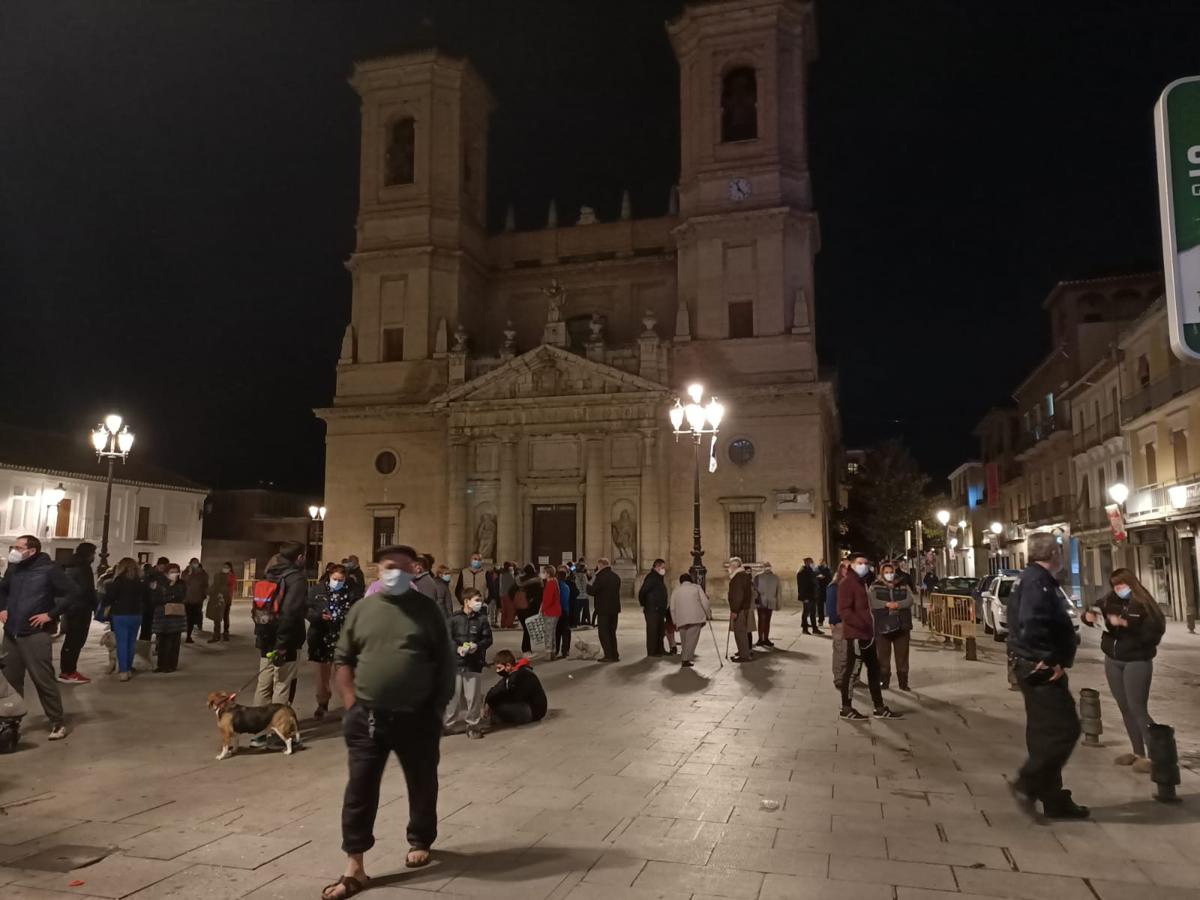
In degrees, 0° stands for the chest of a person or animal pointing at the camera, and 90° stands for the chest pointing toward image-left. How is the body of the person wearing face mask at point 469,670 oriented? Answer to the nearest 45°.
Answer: approximately 0°

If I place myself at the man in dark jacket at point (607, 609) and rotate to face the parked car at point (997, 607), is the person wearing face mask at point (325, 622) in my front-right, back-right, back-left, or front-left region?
back-right

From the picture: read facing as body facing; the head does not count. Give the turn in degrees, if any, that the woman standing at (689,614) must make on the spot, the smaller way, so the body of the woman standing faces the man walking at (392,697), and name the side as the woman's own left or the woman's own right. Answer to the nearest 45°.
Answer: approximately 180°

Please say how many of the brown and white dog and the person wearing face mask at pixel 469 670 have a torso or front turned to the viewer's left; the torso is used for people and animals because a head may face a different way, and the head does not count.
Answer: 1

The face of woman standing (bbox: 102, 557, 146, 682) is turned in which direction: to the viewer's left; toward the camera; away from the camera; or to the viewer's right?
away from the camera

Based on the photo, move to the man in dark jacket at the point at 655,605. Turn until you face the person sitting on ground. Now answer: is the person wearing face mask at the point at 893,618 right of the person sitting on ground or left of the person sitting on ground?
left

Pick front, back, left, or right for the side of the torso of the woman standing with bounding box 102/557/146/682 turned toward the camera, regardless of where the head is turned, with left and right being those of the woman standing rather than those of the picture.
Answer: back

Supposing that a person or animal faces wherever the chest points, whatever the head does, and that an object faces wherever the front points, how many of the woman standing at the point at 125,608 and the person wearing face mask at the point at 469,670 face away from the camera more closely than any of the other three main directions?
1

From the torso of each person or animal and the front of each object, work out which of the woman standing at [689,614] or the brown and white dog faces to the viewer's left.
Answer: the brown and white dog
